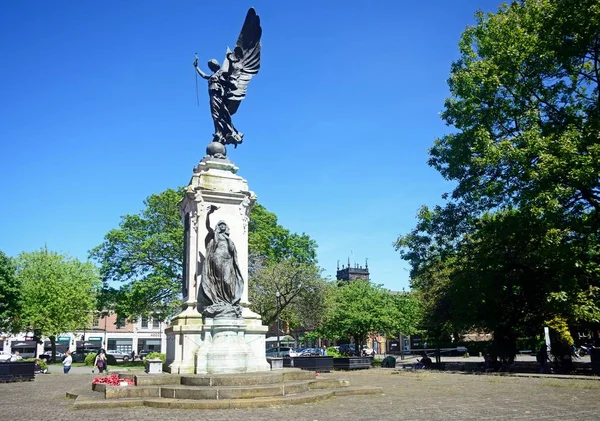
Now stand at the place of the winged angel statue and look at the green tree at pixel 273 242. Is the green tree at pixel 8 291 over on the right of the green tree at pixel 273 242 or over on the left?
left

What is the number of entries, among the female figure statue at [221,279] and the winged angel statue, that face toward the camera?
1

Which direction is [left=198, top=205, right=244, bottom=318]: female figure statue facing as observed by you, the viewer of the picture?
facing the viewer

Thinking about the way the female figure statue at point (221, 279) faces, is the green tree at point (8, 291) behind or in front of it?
behind

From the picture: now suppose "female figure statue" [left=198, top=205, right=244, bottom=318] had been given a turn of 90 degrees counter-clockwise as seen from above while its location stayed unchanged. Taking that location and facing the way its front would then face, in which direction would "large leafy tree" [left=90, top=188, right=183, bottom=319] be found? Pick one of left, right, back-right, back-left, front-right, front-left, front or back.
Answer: left

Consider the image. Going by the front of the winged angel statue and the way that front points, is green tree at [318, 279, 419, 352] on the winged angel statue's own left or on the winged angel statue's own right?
on the winged angel statue's own right

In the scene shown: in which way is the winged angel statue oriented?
to the viewer's left

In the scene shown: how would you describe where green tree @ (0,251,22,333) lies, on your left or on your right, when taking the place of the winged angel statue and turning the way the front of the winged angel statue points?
on your right
